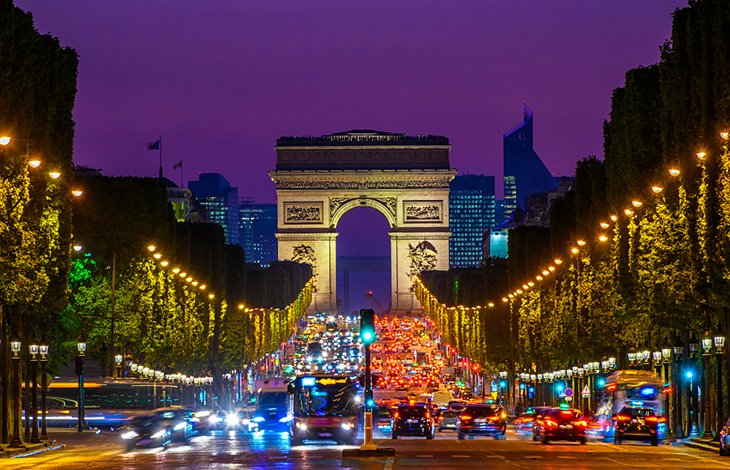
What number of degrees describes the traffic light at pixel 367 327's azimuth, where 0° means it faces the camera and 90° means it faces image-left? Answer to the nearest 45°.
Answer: approximately 0°

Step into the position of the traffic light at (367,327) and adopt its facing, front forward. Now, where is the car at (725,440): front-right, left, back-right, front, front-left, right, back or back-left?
left
